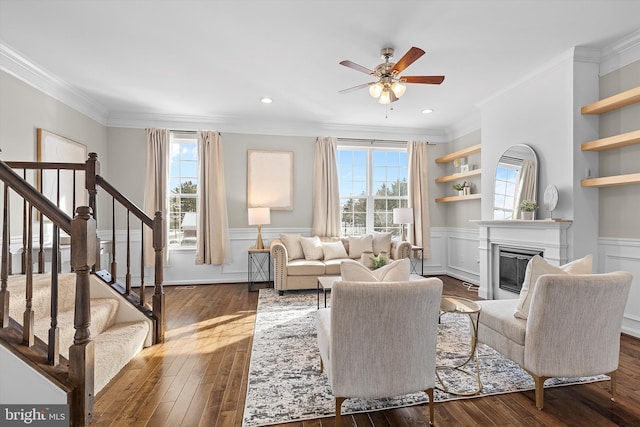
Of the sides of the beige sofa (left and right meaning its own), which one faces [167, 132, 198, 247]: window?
right

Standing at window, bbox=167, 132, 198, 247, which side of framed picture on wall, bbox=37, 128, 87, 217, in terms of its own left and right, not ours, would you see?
left

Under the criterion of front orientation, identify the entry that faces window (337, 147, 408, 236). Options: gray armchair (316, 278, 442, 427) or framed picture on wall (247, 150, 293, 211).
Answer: the gray armchair

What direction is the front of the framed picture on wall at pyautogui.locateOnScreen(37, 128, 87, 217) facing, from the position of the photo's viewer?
facing the viewer and to the right of the viewer

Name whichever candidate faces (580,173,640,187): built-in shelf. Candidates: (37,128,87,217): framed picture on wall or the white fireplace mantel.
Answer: the framed picture on wall

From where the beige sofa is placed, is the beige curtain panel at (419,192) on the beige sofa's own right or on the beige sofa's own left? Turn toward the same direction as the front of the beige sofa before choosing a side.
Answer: on the beige sofa's own left

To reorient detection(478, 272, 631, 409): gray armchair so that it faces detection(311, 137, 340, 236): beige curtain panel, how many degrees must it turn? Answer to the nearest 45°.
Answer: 0° — it already faces it

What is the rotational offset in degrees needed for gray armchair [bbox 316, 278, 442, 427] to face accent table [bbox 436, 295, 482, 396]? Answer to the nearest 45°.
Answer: approximately 45° to its right

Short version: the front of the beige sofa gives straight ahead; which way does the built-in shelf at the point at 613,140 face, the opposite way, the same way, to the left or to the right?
to the right

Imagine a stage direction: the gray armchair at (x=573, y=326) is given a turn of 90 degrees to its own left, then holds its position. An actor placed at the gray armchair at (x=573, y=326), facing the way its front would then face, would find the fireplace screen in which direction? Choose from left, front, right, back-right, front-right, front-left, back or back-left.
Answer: back-right

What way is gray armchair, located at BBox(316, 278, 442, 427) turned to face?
away from the camera

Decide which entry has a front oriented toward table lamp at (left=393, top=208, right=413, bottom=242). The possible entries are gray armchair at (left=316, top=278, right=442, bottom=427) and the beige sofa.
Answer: the gray armchair

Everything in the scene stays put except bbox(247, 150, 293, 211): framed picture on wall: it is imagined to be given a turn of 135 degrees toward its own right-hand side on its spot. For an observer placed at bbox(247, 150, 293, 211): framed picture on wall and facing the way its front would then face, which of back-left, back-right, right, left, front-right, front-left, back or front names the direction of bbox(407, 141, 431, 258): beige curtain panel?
back-right
